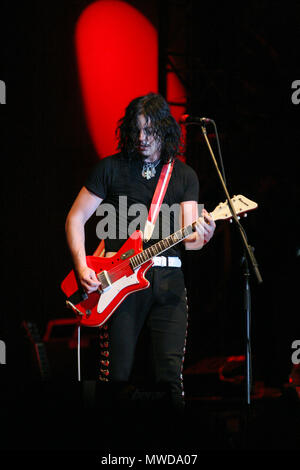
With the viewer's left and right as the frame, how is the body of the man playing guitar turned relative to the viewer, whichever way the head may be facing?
facing the viewer

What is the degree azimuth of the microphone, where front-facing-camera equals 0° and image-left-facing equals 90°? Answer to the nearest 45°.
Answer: approximately 90°

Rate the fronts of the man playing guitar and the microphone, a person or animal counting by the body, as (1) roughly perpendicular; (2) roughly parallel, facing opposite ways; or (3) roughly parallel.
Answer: roughly perpendicular
